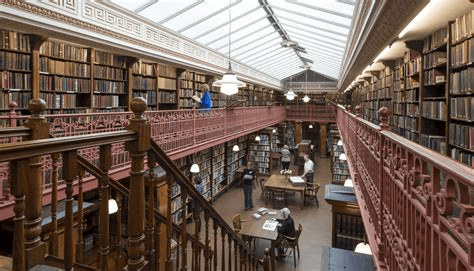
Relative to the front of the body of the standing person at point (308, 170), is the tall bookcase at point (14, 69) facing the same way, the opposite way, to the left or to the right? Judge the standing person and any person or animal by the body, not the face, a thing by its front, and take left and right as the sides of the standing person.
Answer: the opposite way

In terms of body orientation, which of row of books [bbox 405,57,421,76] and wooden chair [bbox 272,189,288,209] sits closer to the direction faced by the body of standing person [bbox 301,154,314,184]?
the wooden chair

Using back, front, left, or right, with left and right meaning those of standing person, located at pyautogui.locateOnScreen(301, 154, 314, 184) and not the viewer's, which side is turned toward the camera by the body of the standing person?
left

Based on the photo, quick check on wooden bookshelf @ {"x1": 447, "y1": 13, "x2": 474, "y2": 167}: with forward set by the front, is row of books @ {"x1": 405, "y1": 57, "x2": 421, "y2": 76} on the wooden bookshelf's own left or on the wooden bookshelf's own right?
on the wooden bookshelf's own right

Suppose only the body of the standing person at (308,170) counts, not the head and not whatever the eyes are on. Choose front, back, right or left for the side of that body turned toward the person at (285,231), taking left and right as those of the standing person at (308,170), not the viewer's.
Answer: left

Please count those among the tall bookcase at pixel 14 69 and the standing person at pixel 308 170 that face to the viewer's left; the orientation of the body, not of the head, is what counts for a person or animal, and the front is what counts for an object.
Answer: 1

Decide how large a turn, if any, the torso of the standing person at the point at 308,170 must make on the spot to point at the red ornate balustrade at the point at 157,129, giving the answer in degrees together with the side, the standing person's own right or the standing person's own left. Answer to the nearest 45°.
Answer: approximately 90° to the standing person's own left

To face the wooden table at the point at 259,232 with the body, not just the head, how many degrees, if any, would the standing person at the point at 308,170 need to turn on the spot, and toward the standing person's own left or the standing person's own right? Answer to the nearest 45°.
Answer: approximately 90° to the standing person's own left

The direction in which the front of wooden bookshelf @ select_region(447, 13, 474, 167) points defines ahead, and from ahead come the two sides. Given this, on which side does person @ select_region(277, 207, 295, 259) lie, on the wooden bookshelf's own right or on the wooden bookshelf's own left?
on the wooden bookshelf's own right

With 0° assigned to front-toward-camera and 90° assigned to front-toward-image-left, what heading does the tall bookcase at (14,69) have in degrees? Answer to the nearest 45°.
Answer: approximately 315°

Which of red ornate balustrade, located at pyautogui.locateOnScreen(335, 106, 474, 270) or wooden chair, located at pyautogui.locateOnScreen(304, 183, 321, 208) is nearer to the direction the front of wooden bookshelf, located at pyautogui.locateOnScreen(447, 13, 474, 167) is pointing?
the red ornate balustrade
